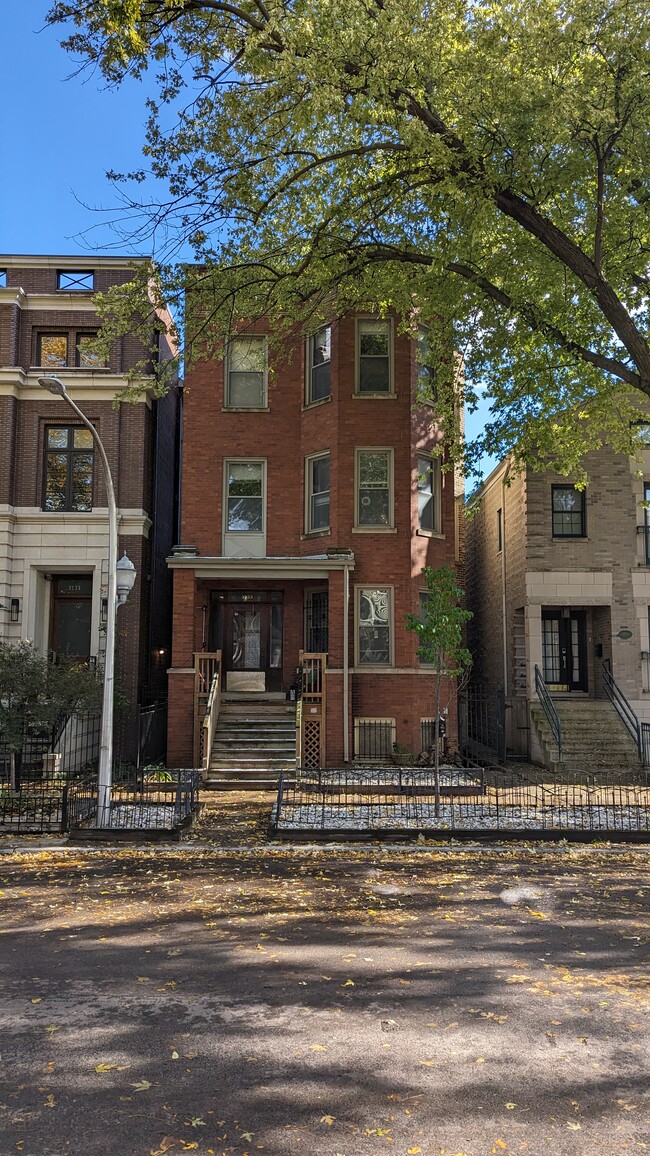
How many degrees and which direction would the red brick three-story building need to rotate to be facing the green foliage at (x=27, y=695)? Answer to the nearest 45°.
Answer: approximately 45° to its right

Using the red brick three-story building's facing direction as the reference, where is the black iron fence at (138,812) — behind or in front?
in front

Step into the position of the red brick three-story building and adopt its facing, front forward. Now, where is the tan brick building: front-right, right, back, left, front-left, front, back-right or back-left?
left

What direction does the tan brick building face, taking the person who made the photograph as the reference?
facing the viewer

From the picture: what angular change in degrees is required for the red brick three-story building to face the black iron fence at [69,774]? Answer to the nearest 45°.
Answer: approximately 45° to its right

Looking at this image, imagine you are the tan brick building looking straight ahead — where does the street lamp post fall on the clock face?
The street lamp post is roughly at 1 o'clock from the tan brick building.

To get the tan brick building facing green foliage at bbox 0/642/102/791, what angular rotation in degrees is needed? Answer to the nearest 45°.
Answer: approximately 45° to its right

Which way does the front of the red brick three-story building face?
toward the camera

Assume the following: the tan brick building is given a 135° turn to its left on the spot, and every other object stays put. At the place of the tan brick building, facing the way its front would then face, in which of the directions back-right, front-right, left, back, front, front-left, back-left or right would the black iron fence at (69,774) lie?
back

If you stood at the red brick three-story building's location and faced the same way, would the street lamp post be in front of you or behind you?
in front
